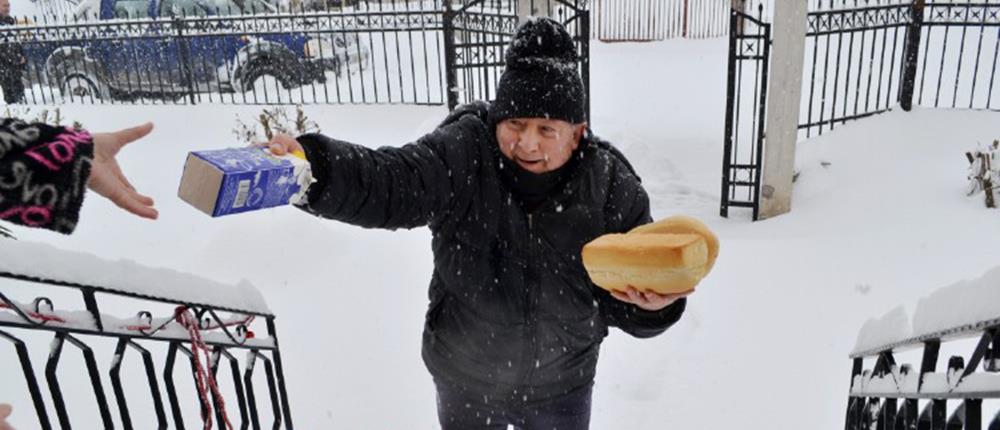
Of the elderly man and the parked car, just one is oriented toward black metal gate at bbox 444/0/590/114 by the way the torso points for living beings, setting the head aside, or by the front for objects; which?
the parked car

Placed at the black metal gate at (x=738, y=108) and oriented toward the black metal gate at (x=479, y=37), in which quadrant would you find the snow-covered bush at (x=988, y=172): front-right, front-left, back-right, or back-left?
back-right

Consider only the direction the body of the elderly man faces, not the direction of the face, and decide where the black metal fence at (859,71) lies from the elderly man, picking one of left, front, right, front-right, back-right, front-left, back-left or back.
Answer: back-left

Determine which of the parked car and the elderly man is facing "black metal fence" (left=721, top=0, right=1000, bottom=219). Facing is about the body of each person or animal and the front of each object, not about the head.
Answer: the parked car

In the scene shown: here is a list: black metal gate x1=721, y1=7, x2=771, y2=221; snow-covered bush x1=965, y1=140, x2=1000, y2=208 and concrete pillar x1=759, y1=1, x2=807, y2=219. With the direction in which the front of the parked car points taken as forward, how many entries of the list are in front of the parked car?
3

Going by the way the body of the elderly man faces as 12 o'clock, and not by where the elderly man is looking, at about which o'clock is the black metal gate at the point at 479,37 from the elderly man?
The black metal gate is roughly at 6 o'clock from the elderly man.

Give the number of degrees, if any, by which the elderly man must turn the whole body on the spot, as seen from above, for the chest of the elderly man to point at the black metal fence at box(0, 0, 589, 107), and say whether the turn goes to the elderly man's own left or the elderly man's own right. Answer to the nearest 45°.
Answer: approximately 135° to the elderly man's own right

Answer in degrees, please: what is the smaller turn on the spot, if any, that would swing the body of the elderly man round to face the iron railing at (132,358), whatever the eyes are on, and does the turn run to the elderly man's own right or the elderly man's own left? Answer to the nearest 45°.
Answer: approximately 90° to the elderly man's own right

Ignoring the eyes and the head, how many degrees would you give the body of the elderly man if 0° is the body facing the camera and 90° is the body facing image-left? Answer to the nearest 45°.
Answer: approximately 0°

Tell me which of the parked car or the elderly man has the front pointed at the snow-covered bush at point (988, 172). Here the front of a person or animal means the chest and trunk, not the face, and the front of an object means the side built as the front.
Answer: the parked car
